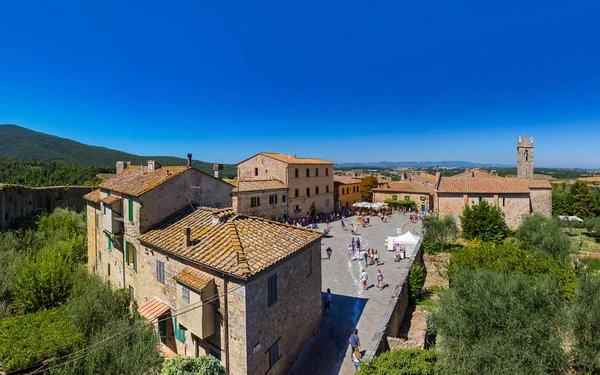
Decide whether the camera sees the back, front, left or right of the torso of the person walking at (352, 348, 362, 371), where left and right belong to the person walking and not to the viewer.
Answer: back

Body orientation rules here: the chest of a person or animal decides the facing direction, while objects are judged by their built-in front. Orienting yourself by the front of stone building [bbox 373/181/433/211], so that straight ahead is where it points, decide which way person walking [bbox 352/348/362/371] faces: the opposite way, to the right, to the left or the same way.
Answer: the opposite way

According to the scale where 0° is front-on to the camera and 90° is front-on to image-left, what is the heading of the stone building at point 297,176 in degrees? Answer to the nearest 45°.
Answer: approximately 315°

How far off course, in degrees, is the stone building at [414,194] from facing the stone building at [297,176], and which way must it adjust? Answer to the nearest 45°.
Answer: approximately 45° to its right

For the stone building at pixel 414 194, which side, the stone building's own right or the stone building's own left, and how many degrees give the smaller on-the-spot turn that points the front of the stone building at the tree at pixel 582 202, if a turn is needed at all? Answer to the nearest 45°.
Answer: approximately 90° to the stone building's own left

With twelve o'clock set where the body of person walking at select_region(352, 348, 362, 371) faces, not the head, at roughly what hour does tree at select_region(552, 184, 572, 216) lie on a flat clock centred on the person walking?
The tree is roughly at 1 o'clock from the person walking.
